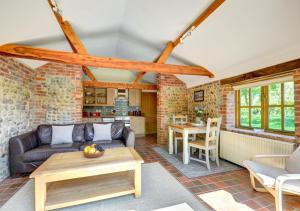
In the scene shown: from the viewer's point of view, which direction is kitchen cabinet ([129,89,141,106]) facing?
toward the camera

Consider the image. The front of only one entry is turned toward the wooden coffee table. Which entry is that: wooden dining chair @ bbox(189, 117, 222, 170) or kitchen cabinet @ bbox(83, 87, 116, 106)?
the kitchen cabinet

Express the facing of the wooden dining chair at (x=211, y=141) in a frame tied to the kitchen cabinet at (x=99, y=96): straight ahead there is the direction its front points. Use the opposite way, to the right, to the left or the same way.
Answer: the opposite way

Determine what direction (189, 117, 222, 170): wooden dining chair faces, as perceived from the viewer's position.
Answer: facing away from the viewer and to the left of the viewer

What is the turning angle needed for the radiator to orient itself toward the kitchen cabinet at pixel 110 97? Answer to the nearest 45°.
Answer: approximately 45° to its right

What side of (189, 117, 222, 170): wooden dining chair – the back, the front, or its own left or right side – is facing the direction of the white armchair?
back

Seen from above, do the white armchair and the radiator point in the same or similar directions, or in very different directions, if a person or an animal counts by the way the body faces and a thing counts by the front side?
same or similar directions

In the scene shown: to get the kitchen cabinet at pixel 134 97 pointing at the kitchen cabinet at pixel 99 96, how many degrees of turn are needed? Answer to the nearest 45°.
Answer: approximately 90° to its right

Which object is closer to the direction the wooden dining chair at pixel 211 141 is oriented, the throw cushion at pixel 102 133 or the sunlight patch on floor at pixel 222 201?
the throw cushion

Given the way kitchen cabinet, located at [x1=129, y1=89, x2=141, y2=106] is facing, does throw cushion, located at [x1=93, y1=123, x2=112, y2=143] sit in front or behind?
in front

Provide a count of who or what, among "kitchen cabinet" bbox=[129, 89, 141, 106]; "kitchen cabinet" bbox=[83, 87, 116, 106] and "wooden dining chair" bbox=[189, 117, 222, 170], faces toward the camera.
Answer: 2

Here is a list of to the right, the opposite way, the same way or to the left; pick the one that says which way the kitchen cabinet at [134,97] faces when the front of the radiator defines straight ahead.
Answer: to the left

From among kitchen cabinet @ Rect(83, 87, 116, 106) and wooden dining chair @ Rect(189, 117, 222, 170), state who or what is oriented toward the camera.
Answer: the kitchen cabinet

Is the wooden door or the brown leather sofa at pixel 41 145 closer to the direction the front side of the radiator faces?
the brown leather sofa

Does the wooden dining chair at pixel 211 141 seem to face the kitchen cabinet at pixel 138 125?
yes

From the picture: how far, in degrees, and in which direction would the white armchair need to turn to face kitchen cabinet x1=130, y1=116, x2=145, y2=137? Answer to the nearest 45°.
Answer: approximately 90° to its right

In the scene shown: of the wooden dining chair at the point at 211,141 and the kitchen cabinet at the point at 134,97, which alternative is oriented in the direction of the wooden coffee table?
the kitchen cabinet

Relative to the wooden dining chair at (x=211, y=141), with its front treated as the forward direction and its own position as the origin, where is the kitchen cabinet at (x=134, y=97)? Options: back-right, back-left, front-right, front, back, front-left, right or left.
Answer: front

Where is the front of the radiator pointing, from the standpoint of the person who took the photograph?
facing the viewer and to the left of the viewer
